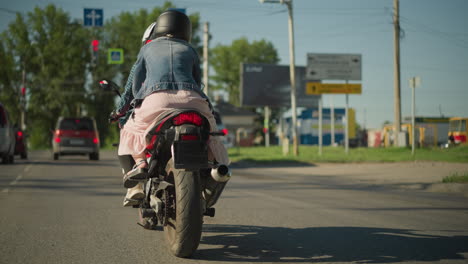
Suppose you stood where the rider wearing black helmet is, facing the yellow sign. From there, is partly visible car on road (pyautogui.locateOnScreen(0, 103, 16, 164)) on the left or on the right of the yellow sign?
left

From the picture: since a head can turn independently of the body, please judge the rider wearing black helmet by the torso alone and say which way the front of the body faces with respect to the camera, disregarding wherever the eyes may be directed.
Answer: away from the camera

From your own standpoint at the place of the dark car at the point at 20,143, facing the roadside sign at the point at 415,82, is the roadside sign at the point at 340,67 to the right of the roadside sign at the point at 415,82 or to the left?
left

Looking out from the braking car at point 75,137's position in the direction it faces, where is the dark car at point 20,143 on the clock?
The dark car is roughly at 10 o'clock from the braking car.

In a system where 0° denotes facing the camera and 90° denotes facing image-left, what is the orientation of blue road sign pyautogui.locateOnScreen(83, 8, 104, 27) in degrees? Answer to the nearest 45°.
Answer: approximately 0°

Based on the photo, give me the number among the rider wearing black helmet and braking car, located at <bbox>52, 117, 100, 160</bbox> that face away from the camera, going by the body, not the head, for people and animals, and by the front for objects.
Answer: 2

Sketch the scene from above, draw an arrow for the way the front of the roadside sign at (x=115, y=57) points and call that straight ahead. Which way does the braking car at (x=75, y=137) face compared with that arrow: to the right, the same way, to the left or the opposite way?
the opposite way

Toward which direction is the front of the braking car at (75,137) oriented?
away from the camera

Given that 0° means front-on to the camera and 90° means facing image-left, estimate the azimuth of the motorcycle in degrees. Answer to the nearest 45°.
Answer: approximately 180°
